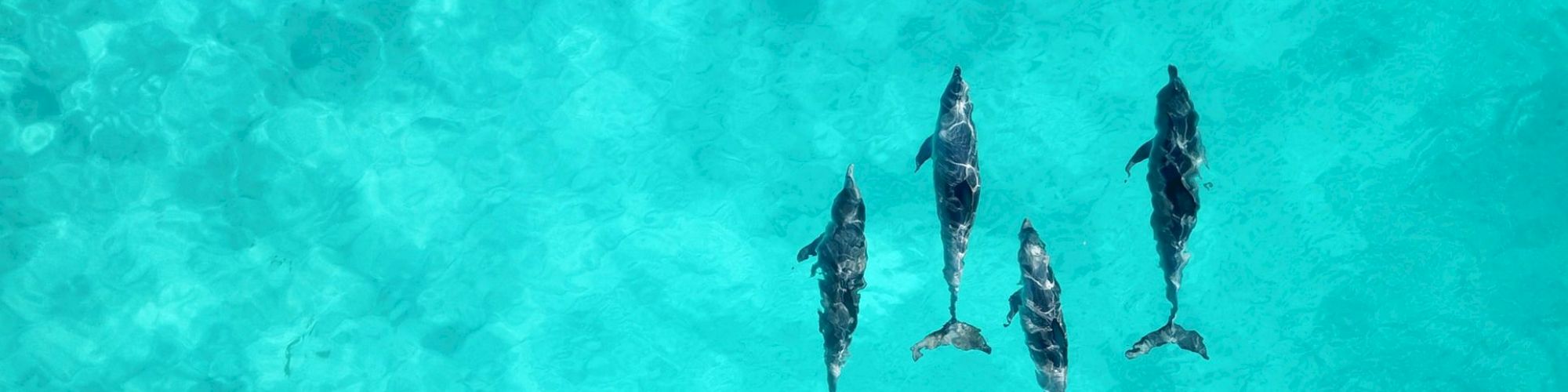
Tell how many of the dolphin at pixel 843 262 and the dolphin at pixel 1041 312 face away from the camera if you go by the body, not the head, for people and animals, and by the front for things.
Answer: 2

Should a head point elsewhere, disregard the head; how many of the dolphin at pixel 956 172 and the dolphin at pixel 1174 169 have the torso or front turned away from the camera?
2

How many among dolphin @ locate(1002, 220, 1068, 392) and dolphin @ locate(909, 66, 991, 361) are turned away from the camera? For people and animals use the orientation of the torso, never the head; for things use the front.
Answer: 2

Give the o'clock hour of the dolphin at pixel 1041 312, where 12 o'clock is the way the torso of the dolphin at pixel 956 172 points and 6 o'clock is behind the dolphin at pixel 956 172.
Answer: the dolphin at pixel 1041 312 is roughly at 4 o'clock from the dolphin at pixel 956 172.

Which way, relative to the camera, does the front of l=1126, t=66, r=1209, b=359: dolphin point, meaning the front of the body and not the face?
away from the camera

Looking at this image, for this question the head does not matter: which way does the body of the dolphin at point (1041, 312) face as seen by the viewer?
away from the camera

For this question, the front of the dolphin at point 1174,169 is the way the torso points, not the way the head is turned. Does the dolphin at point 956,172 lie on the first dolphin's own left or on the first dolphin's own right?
on the first dolphin's own left

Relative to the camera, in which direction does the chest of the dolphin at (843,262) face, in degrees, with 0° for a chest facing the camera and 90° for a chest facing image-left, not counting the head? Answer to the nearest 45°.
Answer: approximately 180°

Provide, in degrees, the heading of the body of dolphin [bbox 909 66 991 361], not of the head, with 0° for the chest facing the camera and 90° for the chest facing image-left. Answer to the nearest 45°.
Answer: approximately 180°
